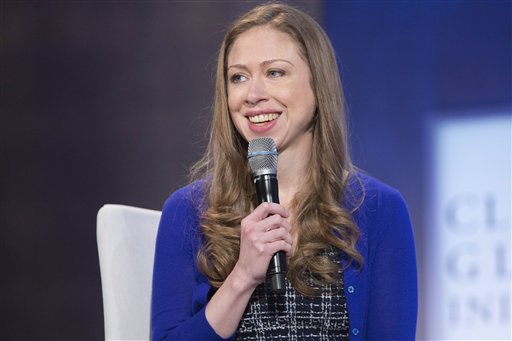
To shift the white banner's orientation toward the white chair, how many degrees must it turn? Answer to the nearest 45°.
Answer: approximately 45° to its right

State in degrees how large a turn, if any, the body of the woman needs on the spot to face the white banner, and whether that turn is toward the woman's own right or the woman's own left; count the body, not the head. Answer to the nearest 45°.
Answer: approximately 135° to the woman's own left

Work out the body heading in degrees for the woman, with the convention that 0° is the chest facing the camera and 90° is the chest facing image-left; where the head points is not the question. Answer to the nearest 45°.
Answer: approximately 0°

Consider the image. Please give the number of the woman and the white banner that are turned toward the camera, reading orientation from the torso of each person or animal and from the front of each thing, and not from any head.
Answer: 2

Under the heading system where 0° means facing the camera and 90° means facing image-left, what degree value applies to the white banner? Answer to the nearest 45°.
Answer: approximately 0°
